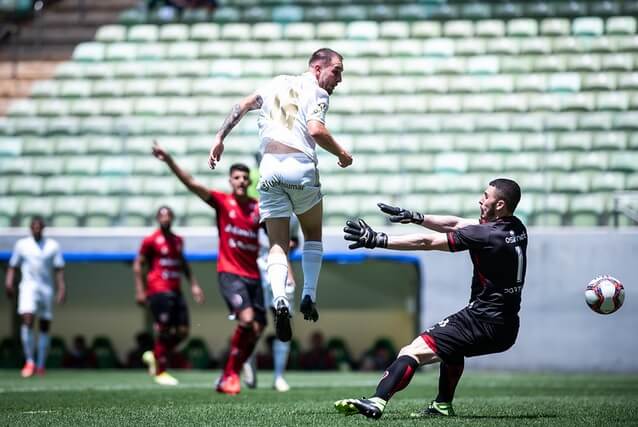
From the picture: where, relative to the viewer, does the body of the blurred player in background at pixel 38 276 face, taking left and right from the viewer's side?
facing the viewer

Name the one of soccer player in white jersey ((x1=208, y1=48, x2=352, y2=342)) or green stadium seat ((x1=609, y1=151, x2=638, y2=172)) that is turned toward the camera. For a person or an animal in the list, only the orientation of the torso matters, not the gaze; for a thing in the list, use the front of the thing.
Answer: the green stadium seat

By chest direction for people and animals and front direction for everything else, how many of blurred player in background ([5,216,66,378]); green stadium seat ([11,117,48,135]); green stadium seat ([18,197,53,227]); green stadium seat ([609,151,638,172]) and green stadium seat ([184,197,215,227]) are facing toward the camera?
5

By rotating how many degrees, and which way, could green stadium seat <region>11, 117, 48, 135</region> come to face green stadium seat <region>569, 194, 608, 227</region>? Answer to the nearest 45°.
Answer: approximately 45° to its left

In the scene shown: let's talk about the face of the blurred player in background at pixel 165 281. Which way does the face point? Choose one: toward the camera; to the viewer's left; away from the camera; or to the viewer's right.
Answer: toward the camera

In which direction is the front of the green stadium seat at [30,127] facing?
toward the camera

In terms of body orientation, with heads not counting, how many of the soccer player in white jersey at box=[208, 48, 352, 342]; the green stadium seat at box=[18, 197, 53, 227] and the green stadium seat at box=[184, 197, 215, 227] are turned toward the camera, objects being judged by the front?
2

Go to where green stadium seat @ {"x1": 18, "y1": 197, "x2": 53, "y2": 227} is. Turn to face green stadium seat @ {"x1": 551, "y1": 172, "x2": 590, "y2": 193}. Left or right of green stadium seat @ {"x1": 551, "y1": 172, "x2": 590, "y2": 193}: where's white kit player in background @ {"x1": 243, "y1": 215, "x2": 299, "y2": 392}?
right

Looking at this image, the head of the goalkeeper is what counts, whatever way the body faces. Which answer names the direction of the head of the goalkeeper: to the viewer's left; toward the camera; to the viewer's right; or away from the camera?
to the viewer's left

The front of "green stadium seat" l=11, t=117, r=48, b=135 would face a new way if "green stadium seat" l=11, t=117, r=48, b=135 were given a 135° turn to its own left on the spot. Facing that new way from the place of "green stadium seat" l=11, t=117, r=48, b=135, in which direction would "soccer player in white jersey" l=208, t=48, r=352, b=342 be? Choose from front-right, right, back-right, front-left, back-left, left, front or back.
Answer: back-right

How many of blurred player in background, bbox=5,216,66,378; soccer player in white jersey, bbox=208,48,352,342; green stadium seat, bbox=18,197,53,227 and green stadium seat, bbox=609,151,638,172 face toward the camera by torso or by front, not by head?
3

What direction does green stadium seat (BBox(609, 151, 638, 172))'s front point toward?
toward the camera

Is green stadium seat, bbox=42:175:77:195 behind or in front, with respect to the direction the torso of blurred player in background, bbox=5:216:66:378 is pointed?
behind

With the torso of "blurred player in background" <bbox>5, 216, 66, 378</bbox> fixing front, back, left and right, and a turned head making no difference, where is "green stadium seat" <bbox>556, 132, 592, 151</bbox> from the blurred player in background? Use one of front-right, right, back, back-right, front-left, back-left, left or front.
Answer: left

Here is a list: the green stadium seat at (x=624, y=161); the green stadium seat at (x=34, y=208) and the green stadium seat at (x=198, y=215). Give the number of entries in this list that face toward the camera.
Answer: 3
